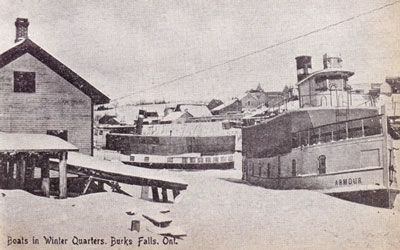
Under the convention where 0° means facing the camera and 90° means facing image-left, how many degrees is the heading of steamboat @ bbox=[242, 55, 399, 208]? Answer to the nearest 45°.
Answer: approximately 315°

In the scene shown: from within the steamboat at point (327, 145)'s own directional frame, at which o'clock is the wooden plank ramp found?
The wooden plank ramp is roughly at 4 o'clock from the steamboat.

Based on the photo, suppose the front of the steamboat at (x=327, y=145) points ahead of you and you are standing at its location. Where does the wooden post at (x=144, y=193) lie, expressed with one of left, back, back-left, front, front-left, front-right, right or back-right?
back-right

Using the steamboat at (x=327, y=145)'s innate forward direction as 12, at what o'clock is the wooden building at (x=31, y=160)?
The wooden building is roughly at 4 o'clock from the steamboat.

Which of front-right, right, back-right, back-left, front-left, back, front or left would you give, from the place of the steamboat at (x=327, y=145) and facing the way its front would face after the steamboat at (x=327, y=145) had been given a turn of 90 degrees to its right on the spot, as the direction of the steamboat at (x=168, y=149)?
front-right

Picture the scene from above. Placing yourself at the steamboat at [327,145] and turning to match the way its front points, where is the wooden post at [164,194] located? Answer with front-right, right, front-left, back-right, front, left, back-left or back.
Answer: back-right

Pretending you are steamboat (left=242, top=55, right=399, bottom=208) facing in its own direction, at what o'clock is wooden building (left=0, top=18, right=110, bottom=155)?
The wooden building is roughly at 4 o'clock from the steamboat.
